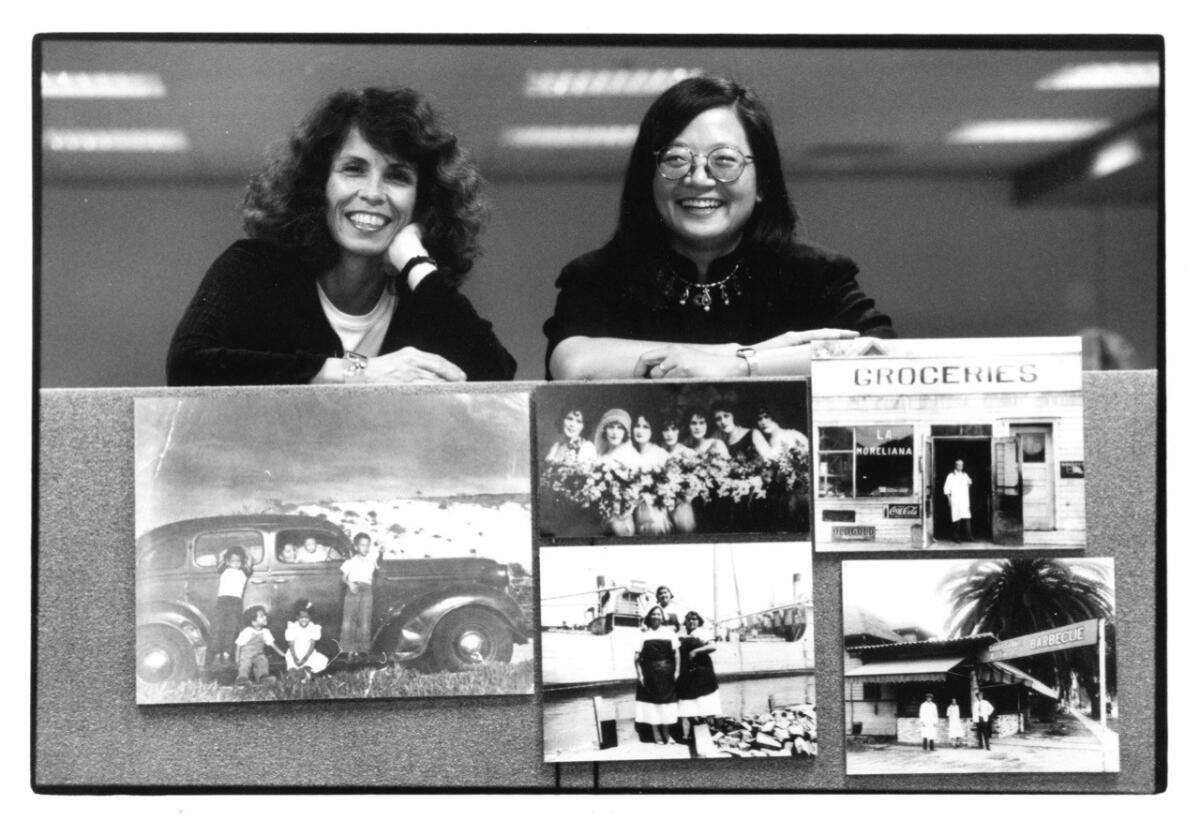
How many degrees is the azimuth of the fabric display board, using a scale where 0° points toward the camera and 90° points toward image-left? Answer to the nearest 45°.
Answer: approximately 0°

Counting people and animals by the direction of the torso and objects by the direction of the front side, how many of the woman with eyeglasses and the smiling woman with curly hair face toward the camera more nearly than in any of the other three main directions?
2
